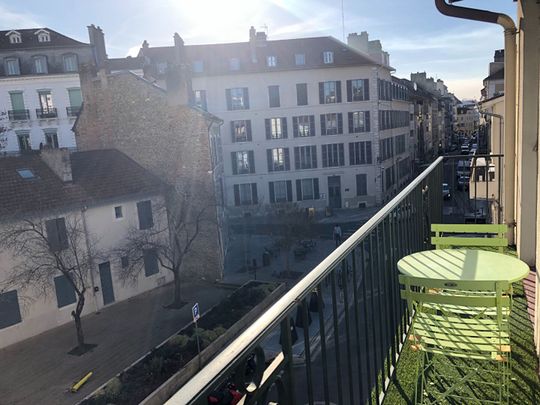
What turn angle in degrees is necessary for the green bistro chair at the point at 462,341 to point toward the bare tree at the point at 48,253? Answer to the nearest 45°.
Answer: approximately 45° to its left

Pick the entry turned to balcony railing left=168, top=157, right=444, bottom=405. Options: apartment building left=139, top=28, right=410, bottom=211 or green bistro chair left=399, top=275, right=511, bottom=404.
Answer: the apartment building

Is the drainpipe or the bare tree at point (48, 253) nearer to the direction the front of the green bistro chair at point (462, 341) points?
the drainpipe

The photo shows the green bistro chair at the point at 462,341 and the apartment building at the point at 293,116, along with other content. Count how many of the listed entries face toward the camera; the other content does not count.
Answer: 1

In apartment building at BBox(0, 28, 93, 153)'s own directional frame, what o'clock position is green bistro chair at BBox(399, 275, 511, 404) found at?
The green bistro chair is roughly at 12 o'clock from the apartment building.

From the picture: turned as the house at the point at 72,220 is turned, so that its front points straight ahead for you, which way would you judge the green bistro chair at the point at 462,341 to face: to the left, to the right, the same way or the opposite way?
to the left

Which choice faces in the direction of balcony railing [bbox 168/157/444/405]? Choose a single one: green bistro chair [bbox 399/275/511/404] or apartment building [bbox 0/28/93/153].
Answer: the apartment building

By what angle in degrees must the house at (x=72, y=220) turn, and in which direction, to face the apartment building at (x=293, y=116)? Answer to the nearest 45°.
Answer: approximately 90° to its left

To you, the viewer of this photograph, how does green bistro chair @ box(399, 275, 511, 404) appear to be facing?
facing away from the viewer

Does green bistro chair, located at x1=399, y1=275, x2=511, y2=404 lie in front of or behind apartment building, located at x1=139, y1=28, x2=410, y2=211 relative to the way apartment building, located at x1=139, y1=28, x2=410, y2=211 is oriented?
in front

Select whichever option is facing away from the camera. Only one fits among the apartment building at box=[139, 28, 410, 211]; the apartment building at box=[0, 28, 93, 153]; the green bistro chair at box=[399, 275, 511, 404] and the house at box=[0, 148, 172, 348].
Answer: the green bistro chair

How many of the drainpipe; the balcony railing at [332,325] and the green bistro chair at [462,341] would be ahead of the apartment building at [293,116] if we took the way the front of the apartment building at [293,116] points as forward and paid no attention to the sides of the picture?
3

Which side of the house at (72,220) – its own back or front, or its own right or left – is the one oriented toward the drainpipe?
front

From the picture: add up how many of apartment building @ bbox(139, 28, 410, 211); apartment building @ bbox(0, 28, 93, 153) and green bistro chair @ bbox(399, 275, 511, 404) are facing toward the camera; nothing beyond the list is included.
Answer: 2
